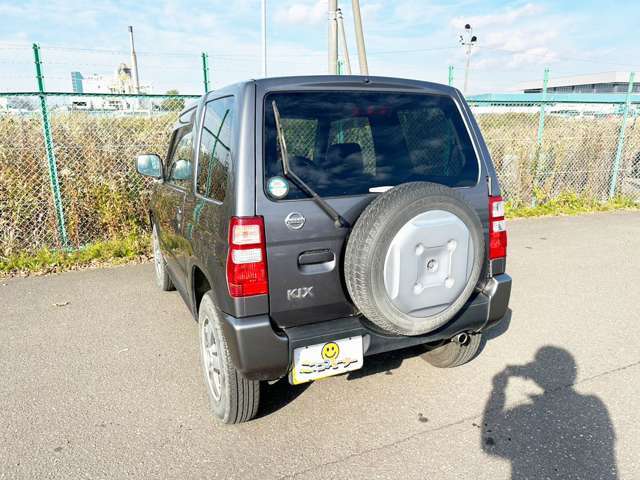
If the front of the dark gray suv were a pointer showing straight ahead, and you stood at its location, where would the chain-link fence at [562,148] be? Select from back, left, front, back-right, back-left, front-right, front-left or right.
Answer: right

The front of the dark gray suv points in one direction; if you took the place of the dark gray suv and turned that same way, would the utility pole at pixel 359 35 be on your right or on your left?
on your right

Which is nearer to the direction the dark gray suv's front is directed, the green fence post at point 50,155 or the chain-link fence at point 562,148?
the green fence post

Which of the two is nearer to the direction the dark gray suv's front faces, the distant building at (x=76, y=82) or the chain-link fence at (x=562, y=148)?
the distant building

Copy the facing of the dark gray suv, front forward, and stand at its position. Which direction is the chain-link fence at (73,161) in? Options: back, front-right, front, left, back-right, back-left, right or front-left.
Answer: front

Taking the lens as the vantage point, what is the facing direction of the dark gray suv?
facing away from the viewer and to the left of the viewer

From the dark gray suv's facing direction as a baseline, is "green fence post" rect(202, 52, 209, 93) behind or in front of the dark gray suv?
in front

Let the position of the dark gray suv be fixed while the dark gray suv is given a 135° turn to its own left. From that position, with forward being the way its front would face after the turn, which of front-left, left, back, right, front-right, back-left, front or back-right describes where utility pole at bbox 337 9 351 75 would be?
back

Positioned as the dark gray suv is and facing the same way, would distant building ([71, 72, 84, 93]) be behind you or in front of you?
in front
